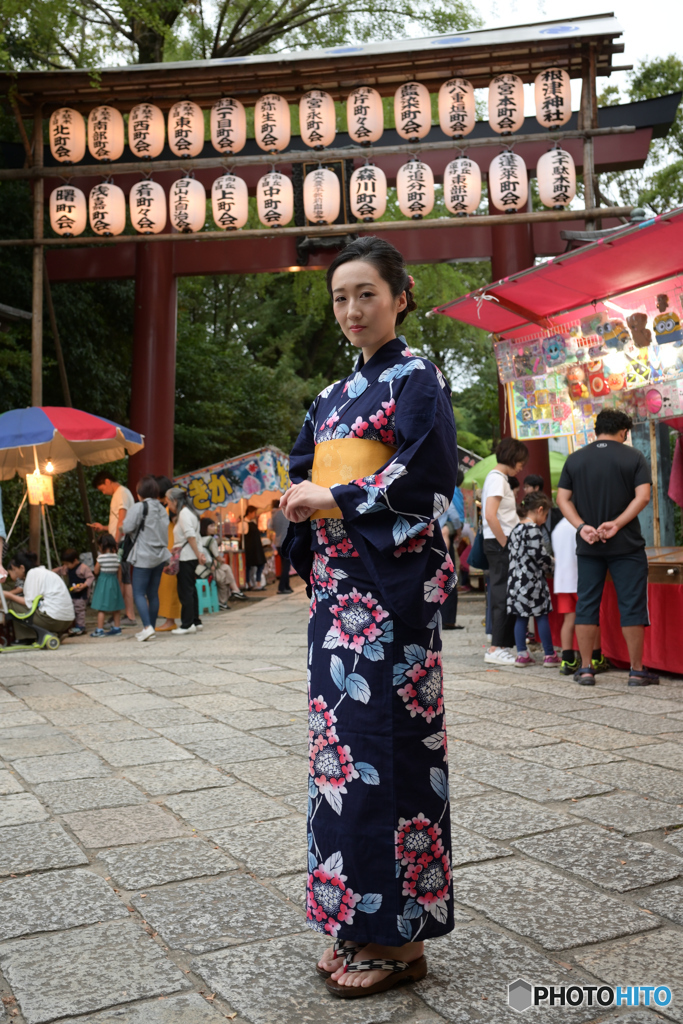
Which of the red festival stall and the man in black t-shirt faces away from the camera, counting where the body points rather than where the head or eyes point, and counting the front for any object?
the man in black t-shirt

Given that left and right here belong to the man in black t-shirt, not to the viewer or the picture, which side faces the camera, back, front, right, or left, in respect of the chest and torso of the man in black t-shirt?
back

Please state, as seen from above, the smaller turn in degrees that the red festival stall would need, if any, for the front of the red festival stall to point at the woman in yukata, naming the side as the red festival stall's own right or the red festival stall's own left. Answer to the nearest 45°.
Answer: approximately 45° to the red festival stall's own left

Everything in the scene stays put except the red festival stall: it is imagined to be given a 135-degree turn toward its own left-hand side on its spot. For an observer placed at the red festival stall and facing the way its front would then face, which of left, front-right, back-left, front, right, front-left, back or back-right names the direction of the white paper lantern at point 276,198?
back-left

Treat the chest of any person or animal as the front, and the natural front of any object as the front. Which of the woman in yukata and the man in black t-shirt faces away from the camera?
the man in black t-shirt

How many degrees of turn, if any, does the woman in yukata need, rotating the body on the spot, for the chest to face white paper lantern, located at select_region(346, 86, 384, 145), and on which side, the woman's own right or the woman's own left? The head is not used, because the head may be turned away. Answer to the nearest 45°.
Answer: approximately 135° to the woman's own right

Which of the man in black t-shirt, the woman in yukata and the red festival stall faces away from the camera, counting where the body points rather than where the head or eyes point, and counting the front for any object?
the man in black t-shirt

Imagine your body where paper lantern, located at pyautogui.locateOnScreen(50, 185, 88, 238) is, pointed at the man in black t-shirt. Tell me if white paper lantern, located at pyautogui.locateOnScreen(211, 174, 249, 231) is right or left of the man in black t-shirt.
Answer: left

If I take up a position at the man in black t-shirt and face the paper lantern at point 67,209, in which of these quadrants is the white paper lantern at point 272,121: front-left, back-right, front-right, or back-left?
front-right

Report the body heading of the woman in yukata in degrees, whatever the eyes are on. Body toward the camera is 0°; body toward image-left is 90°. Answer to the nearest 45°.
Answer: approximately 45°

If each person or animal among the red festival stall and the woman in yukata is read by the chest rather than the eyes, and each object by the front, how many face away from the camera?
0
